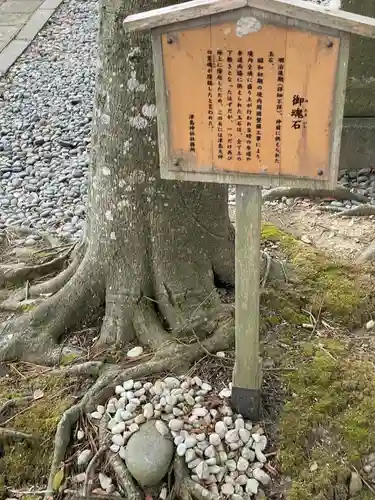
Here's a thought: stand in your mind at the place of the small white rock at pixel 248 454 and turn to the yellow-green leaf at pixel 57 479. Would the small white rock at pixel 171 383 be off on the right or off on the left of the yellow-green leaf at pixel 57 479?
right

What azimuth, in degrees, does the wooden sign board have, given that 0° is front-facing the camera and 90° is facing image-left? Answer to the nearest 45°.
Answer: approximately 0°
